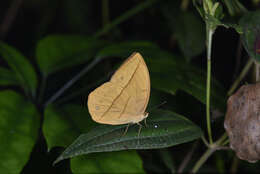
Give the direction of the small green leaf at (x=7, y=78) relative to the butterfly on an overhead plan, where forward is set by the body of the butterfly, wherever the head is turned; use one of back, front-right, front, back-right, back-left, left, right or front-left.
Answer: back-left

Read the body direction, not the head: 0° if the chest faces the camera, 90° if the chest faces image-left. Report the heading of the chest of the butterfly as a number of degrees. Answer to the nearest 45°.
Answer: approximately 270°

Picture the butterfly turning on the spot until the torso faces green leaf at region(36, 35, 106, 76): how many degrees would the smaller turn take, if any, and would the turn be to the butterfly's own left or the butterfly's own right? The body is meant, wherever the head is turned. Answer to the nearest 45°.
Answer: approximately 135° to the butterfly's own left

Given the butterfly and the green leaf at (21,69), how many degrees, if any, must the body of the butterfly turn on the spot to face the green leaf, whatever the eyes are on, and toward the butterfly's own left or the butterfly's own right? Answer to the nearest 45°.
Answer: approximately 135° to the butterfly's own left
